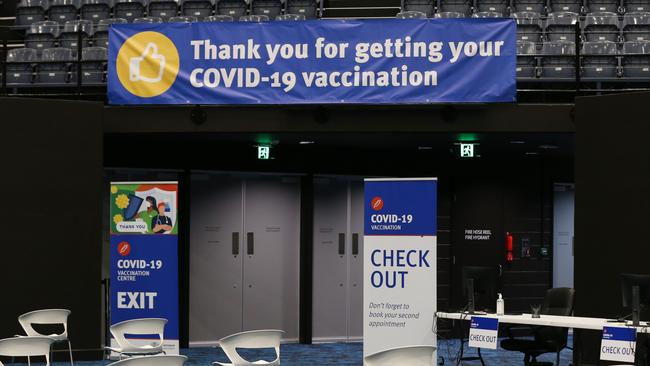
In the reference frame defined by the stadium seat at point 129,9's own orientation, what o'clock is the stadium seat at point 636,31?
the stadium seat at point 636,31 is roughly at 10 o'clock from the stadium seat at point 129,9.

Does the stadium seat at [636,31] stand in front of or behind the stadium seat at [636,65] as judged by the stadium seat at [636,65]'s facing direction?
behind

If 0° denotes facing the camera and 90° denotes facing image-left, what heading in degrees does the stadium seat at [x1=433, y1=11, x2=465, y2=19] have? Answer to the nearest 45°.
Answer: approximately 0°

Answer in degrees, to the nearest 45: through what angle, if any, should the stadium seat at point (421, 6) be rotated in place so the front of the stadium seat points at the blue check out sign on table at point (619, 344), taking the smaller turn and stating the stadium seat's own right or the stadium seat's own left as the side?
0° — it already faces it

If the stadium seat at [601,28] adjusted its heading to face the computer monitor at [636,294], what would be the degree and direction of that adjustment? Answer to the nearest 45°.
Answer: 0° — it already faces it

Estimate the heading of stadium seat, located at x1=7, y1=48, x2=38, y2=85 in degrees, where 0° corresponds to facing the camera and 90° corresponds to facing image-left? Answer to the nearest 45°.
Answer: approximately 0°

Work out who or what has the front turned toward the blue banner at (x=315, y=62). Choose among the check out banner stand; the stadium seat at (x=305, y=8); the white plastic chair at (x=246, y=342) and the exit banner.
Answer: the stadium seat

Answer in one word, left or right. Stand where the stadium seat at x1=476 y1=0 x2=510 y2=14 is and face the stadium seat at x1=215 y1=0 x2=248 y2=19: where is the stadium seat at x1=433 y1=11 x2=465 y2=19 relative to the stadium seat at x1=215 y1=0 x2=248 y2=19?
left
